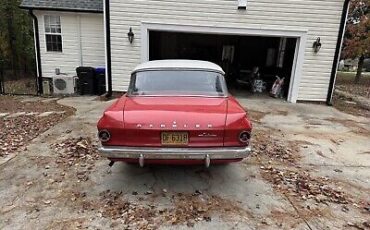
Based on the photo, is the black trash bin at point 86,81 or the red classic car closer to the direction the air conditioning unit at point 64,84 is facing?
the red classic car

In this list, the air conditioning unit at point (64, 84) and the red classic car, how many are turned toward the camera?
1

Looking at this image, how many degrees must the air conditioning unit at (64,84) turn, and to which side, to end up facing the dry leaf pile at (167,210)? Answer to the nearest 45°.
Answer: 0° — it already faces it

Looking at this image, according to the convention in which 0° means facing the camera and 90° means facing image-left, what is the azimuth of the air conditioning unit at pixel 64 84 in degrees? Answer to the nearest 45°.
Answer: approximately 0°

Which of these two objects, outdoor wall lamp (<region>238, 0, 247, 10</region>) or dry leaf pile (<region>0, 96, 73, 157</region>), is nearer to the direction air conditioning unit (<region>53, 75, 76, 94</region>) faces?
the dry leaf pile

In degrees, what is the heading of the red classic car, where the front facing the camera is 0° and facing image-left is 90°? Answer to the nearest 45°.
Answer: approximately 180°

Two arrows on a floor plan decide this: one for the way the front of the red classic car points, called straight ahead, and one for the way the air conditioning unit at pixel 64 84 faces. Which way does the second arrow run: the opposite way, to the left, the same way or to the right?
the opposite way

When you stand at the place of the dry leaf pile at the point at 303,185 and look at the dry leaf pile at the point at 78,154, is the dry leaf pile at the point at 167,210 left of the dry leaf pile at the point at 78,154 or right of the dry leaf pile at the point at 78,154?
left
